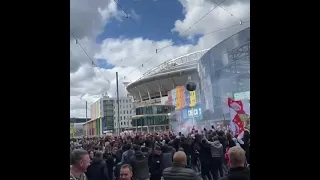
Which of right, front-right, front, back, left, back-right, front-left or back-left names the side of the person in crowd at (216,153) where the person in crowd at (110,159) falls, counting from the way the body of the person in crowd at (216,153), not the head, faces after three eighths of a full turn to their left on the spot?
front

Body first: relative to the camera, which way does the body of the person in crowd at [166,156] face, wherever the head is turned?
away from the camera

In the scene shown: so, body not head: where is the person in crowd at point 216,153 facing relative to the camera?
away from the camera

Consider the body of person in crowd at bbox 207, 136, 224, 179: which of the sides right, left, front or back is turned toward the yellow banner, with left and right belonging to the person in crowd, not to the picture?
front

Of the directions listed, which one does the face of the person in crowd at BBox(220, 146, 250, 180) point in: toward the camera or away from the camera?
away from the camera

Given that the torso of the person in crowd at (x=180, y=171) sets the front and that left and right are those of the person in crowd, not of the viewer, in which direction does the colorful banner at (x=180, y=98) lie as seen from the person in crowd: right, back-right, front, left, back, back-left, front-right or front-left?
front

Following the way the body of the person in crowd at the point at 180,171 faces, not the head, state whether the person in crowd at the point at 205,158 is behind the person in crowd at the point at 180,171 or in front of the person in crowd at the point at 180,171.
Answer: in front

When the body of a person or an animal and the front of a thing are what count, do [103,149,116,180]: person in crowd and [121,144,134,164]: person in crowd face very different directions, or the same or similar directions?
same or similar directions

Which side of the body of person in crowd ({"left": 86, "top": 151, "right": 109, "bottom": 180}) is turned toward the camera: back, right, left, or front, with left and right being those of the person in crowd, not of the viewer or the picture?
back

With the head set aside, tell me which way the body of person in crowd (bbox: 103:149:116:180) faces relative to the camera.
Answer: away from the camera

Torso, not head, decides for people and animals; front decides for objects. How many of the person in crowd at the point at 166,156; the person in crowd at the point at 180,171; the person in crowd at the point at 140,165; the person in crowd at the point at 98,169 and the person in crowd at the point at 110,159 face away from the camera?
5

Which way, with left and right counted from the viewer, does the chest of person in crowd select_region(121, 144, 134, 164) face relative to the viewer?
facing away from the viewer

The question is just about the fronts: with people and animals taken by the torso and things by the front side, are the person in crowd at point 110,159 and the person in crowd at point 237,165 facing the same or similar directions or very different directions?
same or similar directions
